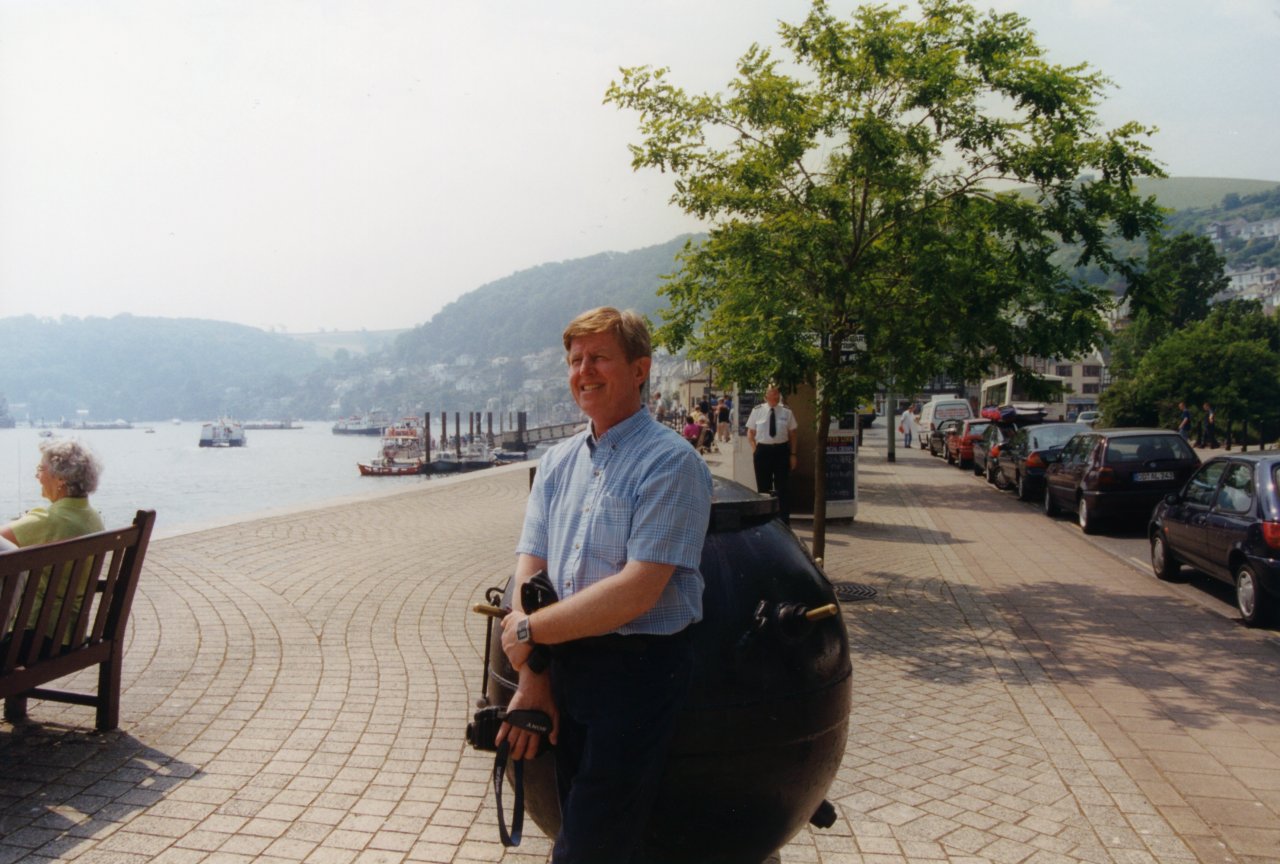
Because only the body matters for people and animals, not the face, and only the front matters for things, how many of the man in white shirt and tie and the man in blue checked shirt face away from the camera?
0

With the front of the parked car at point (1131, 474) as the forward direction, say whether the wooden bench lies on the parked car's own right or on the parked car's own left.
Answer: on the parked car's own left

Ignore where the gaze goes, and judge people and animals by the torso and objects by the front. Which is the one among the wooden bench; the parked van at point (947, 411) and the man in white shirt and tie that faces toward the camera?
the man in white shirt and tie

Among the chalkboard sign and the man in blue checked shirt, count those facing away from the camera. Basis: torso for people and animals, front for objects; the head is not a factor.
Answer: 0

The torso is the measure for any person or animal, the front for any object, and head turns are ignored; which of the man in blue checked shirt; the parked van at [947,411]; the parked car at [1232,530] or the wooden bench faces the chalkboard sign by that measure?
the parked car at [1232,530]

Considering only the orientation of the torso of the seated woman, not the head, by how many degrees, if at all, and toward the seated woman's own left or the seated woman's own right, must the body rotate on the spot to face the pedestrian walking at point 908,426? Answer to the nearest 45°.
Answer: approximately 90° to the seated woman's own right

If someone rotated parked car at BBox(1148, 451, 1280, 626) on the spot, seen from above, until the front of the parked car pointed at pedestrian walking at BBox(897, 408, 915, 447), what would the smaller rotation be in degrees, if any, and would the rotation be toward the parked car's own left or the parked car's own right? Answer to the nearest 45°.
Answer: approximately 45° to the parked car's own right

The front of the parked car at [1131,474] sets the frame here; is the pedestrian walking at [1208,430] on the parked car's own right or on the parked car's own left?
on the parked car's own right

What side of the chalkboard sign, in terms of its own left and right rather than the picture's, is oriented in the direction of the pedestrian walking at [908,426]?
back

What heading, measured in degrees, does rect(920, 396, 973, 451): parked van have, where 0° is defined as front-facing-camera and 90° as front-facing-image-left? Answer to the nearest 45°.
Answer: approximately 180°

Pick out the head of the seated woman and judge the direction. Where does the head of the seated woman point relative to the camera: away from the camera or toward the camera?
away from the camera

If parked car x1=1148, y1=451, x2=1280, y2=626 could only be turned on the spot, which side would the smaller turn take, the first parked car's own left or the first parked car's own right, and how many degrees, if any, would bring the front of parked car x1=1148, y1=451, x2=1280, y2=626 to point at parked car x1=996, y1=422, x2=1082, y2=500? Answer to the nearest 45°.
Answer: approximately 45° to the first parked car's own right

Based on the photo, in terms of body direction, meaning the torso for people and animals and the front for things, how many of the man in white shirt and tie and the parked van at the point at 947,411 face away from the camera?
1

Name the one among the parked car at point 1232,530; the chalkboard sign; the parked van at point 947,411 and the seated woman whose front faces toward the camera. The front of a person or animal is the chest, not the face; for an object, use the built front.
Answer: the chalkboard sign

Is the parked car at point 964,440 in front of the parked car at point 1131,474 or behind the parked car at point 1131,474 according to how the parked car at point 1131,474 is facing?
in front

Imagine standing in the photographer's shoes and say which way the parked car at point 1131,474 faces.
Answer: facing away from the viewer and to the left of the viewer

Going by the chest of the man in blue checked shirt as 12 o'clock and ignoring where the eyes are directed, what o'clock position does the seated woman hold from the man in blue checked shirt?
The seated woman is roughly at 3 o'clock from the man in blue checked shirt.

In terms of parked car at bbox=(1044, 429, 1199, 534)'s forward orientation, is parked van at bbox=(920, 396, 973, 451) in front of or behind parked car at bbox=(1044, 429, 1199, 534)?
in front
